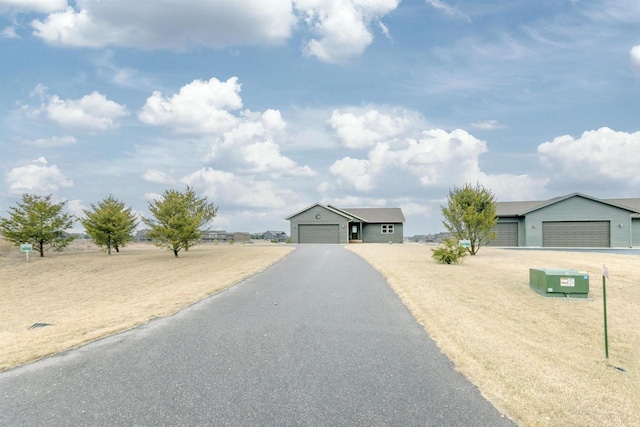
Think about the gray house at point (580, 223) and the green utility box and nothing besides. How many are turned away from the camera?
0

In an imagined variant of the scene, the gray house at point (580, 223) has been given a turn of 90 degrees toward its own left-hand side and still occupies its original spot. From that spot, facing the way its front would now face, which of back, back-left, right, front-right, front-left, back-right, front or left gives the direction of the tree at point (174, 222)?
back-right

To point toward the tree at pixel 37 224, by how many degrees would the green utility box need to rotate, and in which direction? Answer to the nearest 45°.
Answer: approximately 135° to its right

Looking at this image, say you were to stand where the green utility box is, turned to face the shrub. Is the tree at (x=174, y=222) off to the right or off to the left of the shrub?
left

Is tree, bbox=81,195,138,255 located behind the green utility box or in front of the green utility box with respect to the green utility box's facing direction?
behind

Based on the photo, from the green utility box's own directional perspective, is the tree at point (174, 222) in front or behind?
behind

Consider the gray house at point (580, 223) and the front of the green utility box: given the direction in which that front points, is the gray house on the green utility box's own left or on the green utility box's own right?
on the green utility box's own left

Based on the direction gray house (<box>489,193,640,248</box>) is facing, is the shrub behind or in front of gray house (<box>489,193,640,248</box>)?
in front

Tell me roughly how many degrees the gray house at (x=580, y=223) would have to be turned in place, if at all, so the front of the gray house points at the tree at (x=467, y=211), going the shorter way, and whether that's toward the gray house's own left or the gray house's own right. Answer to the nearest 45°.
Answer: approximately 45° to the gray house's own right

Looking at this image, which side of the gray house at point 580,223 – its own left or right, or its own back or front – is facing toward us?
front

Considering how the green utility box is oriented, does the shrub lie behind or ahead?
behind

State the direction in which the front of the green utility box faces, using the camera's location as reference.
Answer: facing the viewer and to the right of the viewer
